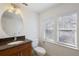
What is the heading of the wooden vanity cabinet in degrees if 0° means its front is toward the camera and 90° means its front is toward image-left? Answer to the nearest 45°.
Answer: approximately 315°

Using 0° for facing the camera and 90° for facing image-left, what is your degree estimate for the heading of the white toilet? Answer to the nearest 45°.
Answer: approximately 315°

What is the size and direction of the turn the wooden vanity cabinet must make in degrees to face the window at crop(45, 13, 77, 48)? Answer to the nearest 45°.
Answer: approximately 45° to its left
